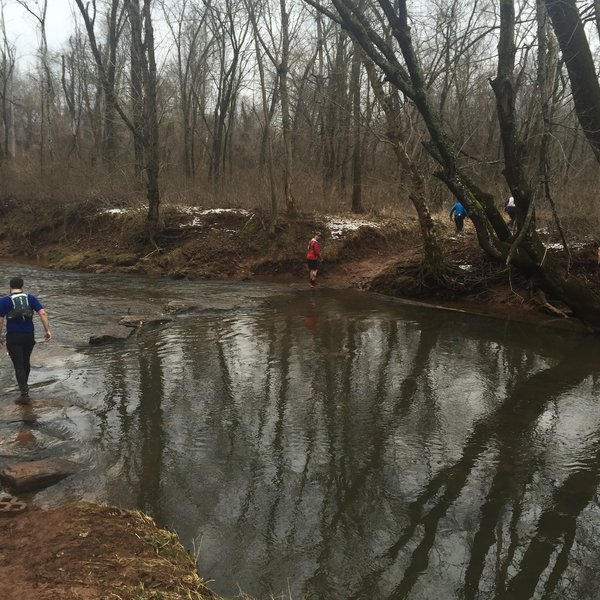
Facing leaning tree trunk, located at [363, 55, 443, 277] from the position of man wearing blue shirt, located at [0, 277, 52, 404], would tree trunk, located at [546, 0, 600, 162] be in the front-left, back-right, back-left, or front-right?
front-right

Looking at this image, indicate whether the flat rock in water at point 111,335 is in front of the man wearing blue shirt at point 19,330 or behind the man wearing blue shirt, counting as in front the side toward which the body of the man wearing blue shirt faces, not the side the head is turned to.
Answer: in front

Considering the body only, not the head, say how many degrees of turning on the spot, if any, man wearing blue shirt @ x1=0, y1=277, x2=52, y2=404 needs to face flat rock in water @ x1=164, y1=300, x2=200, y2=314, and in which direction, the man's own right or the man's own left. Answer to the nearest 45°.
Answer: approximately 45° to the man's own right

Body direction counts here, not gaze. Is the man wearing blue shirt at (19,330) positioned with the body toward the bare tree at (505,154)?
no

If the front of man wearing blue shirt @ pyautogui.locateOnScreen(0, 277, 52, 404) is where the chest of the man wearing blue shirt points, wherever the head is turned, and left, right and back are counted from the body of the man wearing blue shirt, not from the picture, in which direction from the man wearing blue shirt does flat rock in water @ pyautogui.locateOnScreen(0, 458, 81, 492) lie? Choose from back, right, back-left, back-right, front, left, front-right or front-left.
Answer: back

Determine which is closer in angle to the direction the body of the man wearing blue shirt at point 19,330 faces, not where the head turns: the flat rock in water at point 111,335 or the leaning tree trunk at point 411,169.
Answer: the flat rock in water

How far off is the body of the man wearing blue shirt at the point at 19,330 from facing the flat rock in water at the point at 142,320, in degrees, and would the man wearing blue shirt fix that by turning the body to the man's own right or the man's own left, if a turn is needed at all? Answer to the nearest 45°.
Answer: approximately 45° to the man's own right

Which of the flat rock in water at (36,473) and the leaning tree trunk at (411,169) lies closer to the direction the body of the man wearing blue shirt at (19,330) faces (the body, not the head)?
the leaning tree trunk

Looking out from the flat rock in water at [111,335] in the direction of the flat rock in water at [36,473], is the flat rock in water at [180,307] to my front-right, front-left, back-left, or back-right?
back-left

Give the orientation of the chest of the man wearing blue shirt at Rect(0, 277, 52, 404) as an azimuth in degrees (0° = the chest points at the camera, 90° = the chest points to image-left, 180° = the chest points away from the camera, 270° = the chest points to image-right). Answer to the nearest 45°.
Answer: approximately 180°

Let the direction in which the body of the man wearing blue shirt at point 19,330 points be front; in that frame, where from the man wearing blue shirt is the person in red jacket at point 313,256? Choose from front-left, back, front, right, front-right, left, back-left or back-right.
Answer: front-right

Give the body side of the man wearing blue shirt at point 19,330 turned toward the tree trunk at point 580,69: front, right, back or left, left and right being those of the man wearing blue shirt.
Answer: right
